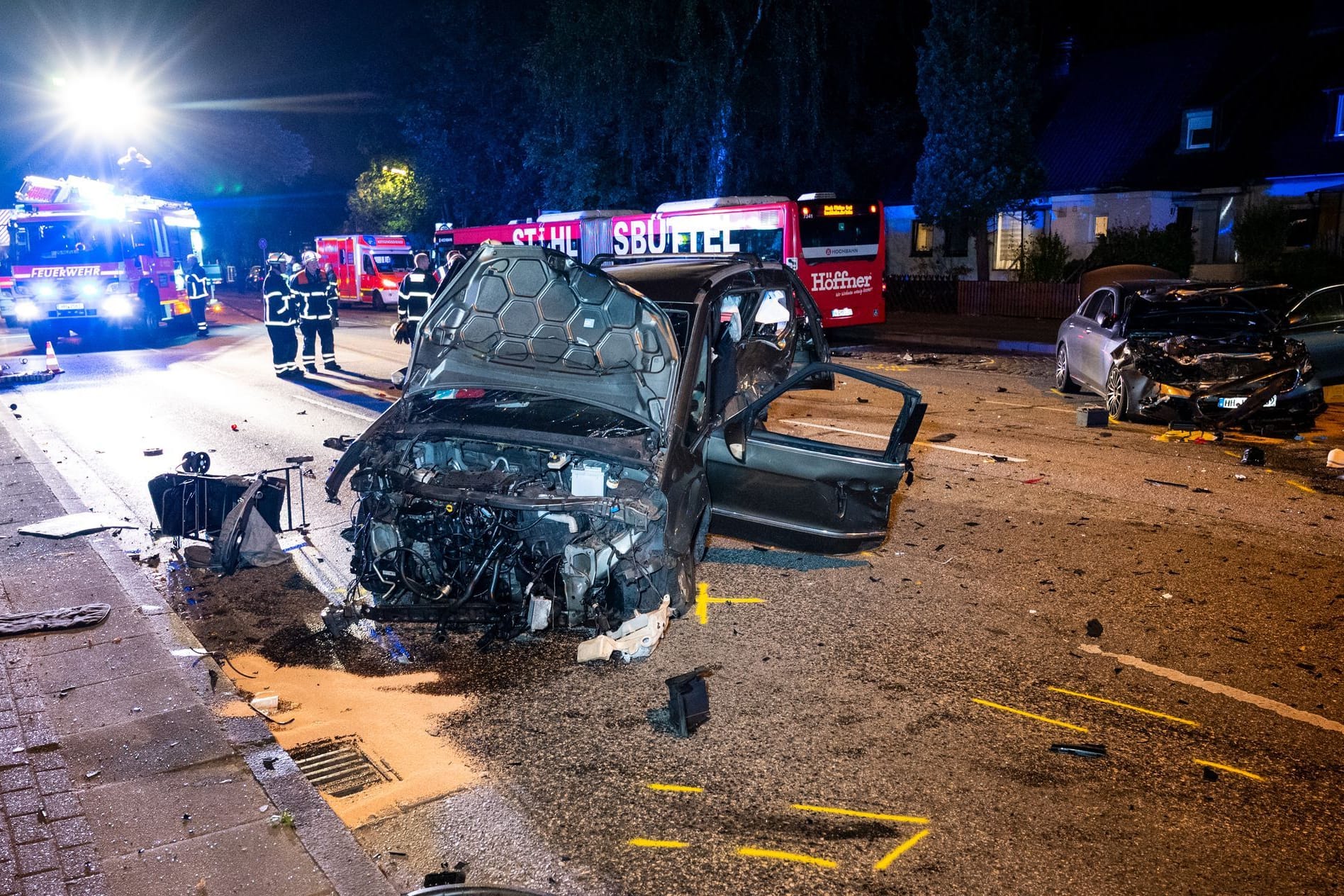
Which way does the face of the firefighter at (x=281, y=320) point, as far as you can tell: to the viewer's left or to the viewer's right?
to the viewer's right

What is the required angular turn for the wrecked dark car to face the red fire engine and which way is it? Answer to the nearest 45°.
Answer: approximately 90° to its right

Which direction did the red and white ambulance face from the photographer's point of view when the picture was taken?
facing the viewer and to the right of the viewer

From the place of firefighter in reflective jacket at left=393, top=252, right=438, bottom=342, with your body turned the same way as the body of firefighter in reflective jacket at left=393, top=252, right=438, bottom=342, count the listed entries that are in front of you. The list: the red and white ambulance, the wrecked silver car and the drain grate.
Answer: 1

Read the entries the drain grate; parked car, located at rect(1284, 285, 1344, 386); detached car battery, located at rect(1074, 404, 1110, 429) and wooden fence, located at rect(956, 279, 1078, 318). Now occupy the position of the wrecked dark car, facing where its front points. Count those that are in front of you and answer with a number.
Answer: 1

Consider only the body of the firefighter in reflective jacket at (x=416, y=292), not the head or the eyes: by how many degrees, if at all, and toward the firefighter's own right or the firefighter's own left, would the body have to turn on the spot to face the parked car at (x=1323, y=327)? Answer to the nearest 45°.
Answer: approximately 90° to the firefighter's own right

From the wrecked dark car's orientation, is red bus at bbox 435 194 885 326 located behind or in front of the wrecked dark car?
behind

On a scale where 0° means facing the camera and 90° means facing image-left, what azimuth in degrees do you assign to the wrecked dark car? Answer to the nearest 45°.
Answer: approximately 45°

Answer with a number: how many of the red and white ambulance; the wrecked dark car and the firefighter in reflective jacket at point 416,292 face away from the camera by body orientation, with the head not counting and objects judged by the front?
1

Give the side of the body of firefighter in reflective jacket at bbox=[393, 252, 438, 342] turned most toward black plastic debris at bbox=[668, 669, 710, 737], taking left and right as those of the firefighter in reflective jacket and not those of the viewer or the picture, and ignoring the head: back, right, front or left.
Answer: back

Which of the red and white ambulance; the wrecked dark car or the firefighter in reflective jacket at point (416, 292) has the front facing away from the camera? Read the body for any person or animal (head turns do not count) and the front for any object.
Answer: the firefighter in reflective jacket
